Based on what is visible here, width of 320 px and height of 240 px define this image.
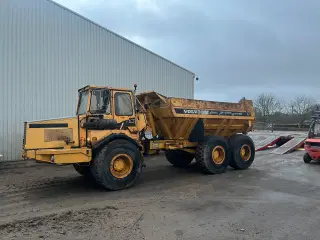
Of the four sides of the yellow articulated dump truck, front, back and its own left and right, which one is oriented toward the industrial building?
right

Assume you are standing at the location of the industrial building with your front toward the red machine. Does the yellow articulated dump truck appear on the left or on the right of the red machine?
right

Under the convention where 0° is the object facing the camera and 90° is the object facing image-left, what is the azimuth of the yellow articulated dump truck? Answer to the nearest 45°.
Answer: approximately 45°

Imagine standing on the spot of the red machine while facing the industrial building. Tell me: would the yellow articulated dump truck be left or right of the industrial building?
left

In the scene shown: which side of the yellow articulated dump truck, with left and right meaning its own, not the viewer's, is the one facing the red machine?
back
